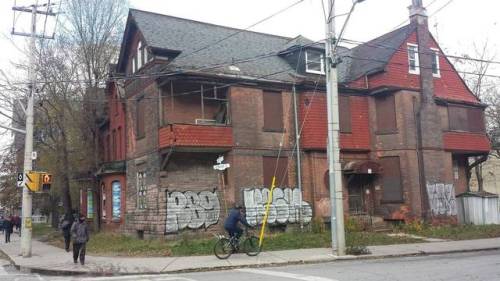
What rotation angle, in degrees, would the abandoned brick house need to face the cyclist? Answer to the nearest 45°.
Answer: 0° — it already faces them

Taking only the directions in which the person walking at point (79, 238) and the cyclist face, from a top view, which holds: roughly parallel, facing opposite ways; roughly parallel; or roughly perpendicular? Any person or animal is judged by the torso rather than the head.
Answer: roughly perpendicular
